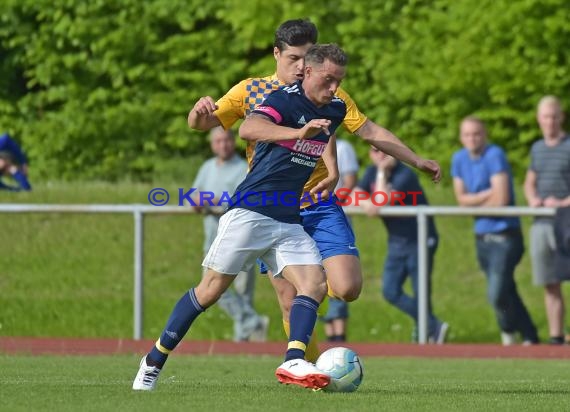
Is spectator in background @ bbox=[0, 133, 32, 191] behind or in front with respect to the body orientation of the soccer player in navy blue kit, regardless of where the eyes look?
behind

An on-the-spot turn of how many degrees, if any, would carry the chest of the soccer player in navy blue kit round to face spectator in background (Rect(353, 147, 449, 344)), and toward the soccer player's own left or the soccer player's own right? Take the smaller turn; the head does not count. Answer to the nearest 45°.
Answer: approximately 135° to the soccer player's own left

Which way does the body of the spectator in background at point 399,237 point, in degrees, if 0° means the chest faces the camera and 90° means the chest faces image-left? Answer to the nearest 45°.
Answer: approximately 45°

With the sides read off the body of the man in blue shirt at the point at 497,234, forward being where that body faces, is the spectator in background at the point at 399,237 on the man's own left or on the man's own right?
on the man's own right

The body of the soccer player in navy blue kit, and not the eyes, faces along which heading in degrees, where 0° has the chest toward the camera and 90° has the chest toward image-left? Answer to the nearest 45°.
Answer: approximately 315°

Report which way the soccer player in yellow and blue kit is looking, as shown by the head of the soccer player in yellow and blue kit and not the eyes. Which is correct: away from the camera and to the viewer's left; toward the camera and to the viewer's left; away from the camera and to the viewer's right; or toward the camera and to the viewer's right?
toward the camera and to the viewer's right

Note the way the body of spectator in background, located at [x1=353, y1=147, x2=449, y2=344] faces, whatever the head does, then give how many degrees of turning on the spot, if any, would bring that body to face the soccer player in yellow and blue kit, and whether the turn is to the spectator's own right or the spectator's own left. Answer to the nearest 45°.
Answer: approximately 45° to the spectator's own left

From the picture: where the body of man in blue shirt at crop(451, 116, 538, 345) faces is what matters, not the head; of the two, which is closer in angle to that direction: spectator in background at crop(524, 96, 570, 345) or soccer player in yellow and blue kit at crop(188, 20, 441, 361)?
the soccer player in yellow and blue kit
